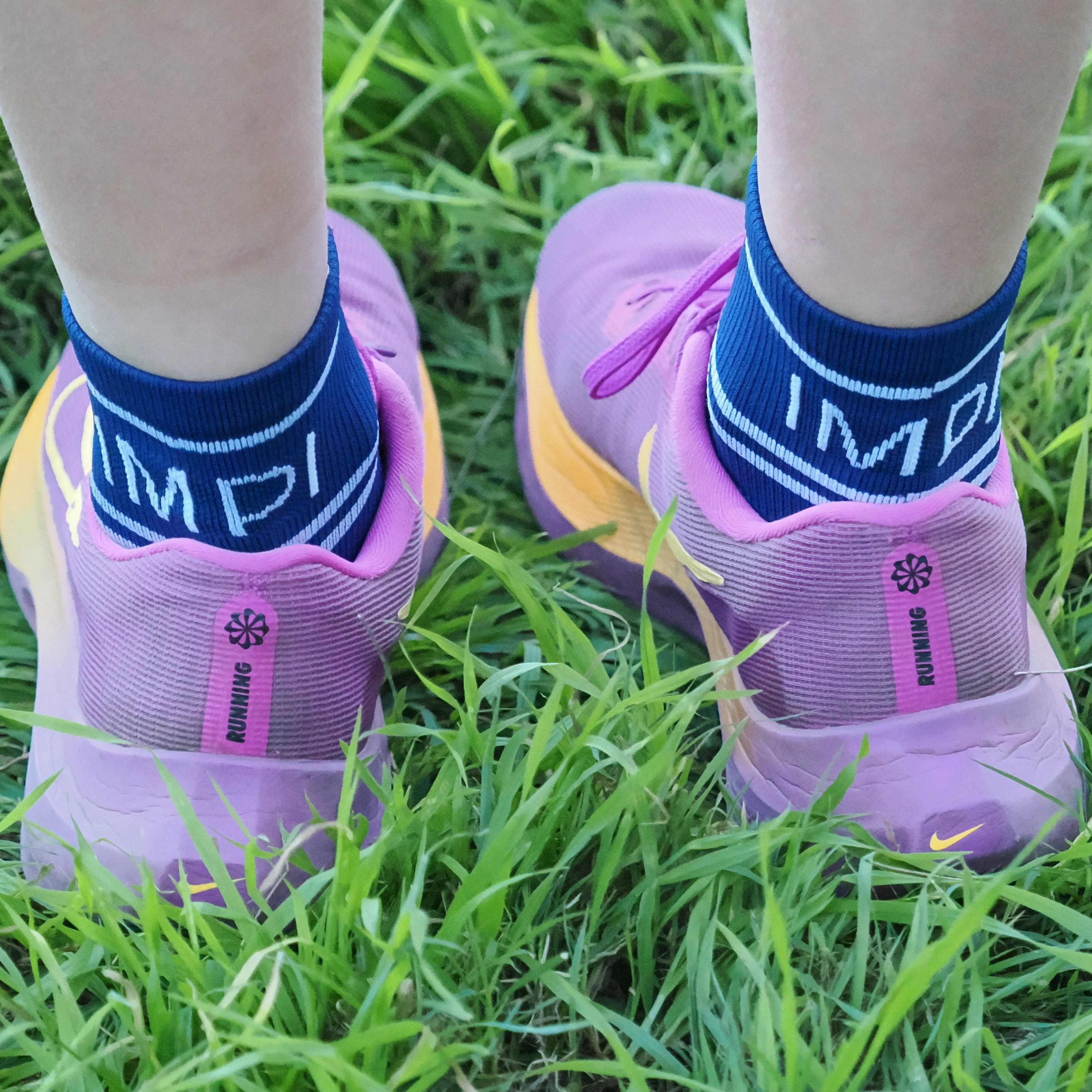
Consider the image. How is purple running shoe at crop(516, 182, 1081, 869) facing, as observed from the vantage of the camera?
facing away from the viewer and to the left of the viewer
